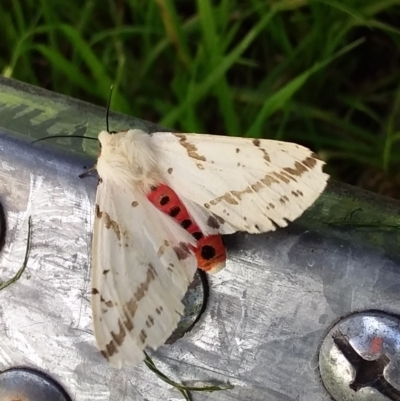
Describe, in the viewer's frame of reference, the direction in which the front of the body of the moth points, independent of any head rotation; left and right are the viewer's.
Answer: facing away from the viewer and to the left of the viewer
